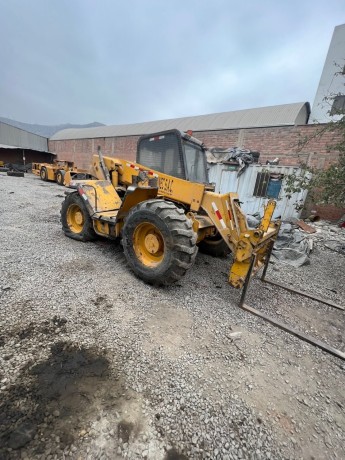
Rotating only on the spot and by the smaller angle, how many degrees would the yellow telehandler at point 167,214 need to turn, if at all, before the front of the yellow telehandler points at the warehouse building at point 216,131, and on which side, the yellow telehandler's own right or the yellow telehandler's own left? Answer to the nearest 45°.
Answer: approximately 135° to the yellow telehandler's own left

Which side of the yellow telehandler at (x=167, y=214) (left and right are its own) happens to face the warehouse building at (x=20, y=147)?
back

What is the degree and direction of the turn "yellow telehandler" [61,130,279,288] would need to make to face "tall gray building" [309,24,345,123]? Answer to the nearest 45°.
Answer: approximately 90° to its left

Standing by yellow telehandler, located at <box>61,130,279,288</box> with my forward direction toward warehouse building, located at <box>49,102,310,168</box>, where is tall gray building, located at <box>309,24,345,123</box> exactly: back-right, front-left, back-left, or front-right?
front-right

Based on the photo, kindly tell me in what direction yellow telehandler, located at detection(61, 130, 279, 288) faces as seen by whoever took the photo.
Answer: facing the viewer and to the right of the viewer
